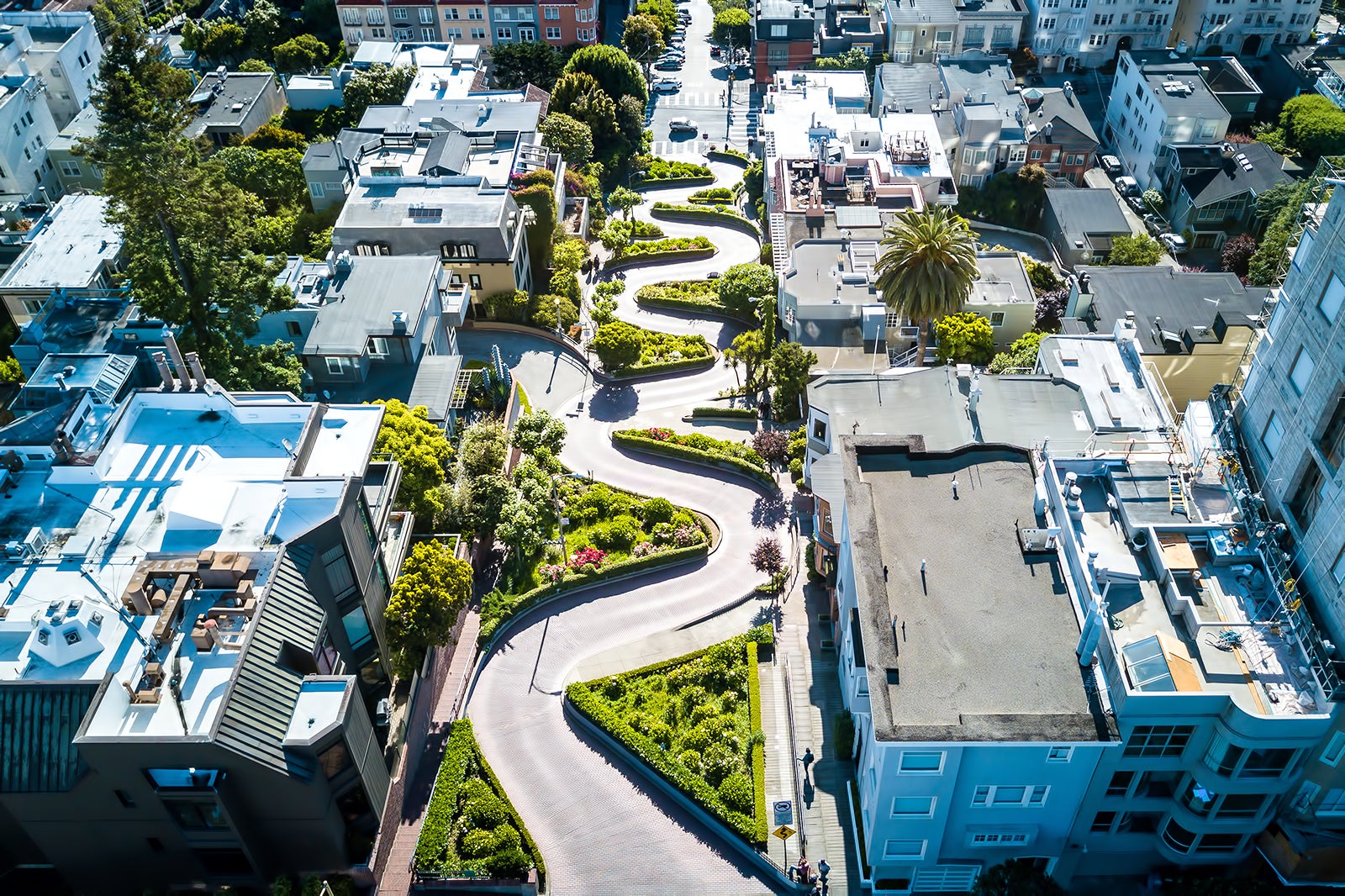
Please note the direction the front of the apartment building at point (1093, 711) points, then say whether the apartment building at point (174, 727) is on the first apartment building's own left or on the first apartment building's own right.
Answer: on the first apartment building's own right

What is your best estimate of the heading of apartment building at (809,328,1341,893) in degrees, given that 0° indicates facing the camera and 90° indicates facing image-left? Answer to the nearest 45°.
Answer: approximately 0°
